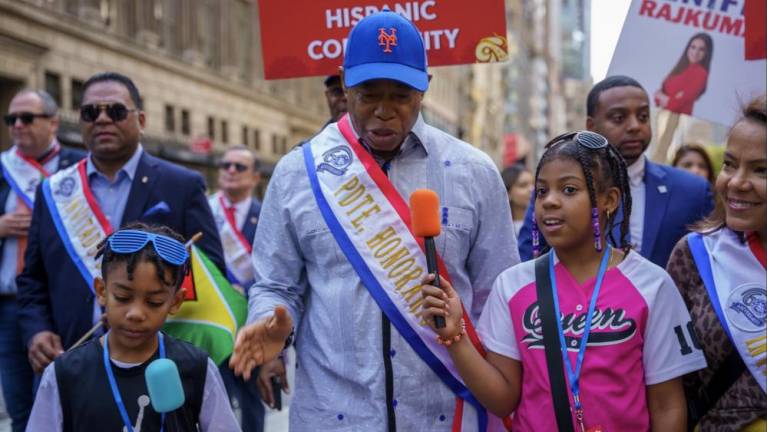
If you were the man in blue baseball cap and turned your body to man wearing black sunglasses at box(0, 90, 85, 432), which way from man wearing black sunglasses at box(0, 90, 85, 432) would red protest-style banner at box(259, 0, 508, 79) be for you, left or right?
right

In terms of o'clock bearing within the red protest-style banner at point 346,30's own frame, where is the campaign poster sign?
The campaign poster sign is roughly at 8 o'clock from the red protest-style banner.

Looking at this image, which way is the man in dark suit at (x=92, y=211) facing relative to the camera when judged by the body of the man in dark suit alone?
toward the camera

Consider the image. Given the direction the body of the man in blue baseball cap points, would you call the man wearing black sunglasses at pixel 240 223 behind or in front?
behind

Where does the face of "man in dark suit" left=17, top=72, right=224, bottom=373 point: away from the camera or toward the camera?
toward the camera

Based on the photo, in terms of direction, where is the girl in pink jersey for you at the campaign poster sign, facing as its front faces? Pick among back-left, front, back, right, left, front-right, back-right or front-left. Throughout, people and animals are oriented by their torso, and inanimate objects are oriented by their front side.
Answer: front

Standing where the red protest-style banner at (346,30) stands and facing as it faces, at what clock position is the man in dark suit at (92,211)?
The man in dark suit is roughly at 3 o'clock from the red protest-style banner.

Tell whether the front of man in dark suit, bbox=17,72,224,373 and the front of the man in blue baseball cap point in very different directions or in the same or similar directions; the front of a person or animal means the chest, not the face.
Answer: same or similar directions

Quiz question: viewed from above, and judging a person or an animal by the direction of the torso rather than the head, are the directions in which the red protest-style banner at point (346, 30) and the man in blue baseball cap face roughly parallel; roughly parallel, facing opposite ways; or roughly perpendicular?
roughly parallel

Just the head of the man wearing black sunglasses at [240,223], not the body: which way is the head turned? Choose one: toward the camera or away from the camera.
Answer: toward the camera

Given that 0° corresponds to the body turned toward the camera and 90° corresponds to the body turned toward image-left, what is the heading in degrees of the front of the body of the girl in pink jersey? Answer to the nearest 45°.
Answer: approximately 45°

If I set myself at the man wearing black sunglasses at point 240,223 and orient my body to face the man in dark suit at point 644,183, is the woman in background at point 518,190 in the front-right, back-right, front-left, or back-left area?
front-left

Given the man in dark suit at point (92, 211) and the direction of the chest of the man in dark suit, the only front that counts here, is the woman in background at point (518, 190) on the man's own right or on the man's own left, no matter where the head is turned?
on the man's own left

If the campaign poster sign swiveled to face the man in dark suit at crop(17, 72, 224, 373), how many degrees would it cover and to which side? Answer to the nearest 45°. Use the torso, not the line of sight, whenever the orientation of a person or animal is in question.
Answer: approximately 45° to its right

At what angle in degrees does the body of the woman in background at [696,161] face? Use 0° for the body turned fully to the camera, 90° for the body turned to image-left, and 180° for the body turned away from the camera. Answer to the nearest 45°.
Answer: approximately 0°

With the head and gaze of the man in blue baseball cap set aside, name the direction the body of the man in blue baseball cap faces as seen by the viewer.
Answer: toward the camera
